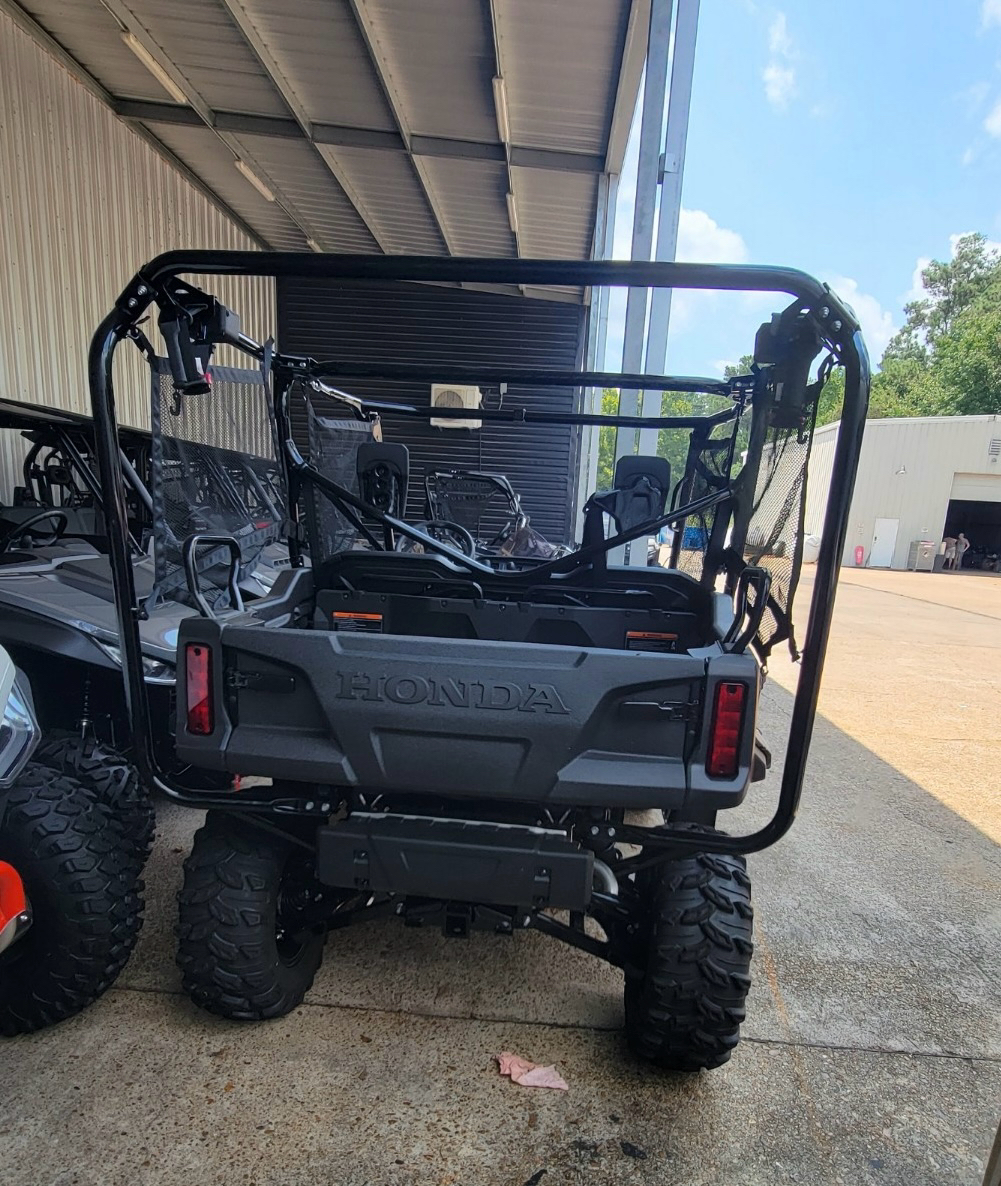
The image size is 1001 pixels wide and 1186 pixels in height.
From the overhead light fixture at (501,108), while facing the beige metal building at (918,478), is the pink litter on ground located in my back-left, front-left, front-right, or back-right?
back-right

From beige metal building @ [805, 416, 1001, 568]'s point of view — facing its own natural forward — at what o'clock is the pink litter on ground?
The pink litter on ground is roughly at 12 o'clock from the beige metal building.

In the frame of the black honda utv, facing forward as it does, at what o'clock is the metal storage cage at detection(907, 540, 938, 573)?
The metal storage cage is roughly at 1 o'clock from the black honda utv.

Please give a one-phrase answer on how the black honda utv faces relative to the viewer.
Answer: facing away from the viewer

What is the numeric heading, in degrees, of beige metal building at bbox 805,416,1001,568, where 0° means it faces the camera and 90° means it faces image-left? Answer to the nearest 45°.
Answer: approximately 0°

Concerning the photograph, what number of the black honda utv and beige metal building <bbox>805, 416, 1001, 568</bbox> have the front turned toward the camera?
1

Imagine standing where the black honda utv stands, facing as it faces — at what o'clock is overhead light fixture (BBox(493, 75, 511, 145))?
The overhead light fixture is roughly at 12 o'clock from the black honda utv.

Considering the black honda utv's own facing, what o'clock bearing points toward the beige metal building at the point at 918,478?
The beige metal building is roughly at 1 o'clock from the black honda utv.

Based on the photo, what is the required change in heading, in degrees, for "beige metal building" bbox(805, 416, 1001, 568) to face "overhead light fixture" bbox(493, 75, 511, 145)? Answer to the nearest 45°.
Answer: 0° — it already faces it

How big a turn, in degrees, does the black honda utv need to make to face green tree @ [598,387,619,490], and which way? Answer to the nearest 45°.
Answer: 0° — it already faces it
